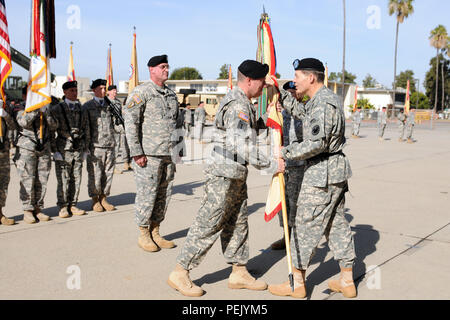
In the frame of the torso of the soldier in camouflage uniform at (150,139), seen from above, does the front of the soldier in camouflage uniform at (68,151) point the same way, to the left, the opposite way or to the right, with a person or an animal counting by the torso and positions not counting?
the same way

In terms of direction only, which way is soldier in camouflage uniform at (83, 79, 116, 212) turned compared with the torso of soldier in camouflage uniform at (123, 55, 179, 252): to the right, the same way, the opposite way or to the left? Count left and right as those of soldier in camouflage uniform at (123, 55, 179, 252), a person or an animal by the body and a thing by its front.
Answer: the same way

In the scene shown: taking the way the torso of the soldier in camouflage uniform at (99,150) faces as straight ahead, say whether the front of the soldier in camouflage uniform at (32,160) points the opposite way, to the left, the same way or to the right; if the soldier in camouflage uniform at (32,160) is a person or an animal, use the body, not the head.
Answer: the same way

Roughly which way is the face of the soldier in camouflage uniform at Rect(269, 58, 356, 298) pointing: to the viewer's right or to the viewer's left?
to the viewer's left

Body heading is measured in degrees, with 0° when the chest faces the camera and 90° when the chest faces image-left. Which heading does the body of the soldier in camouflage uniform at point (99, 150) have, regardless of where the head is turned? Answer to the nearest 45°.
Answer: approximately 315°

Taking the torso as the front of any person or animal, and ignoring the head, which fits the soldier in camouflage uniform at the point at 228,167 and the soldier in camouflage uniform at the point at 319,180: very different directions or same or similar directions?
very different directions

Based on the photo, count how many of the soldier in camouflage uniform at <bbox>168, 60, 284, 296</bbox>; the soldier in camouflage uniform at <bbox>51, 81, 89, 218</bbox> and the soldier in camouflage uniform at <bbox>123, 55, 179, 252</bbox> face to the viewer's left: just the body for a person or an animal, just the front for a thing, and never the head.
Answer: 0

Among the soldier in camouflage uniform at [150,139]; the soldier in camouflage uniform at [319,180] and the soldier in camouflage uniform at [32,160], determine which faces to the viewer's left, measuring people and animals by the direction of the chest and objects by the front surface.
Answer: the soldier in camouflage uniform at [319,180]

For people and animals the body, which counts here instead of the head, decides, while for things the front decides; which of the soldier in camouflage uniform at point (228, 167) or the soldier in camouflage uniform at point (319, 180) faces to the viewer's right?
the soldier in camouflage uniform at point (228, 167)

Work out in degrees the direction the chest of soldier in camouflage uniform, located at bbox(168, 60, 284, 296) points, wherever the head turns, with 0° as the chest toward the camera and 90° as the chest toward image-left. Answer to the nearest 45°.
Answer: approximately 270°

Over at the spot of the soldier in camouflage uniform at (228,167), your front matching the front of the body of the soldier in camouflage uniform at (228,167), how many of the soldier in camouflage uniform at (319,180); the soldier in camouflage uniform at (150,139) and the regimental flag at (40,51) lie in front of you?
1

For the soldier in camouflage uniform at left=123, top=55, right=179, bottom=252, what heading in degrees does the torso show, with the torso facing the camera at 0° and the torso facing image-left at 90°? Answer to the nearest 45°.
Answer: approximately 315°

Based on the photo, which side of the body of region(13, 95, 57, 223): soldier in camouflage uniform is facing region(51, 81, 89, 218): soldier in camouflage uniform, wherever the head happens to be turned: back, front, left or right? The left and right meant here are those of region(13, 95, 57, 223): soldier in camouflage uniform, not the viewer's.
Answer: left

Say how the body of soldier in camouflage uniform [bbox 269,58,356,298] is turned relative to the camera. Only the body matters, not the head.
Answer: to the viewer's left
